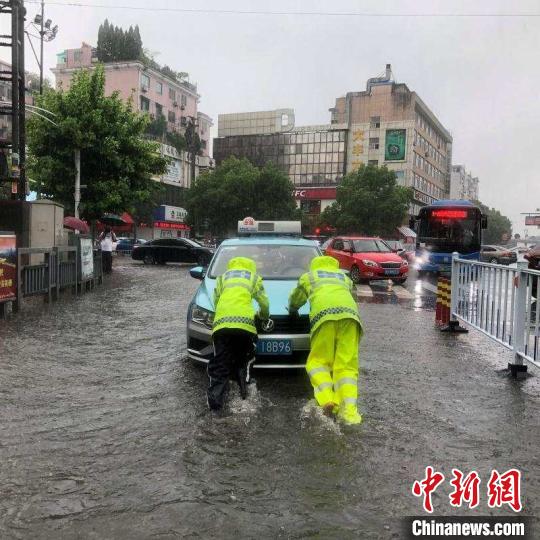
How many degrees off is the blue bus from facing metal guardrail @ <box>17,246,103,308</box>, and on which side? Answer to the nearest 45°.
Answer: approximately 45° to its right

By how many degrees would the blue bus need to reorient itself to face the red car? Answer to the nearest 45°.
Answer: approximately 45° to its right

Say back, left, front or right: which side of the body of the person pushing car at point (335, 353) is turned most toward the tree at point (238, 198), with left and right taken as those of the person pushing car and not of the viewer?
front

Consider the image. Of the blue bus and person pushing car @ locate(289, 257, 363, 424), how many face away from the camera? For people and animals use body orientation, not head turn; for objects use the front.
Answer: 1

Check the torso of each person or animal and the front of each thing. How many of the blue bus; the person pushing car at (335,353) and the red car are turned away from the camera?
1

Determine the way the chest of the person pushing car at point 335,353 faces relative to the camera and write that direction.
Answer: away from the camera

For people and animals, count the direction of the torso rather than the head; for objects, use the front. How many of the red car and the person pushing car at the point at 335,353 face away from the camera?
1

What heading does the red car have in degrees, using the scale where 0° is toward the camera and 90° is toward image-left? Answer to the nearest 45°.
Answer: approximately 315°

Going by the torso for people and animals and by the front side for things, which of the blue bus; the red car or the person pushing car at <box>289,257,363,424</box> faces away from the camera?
the person pushing car

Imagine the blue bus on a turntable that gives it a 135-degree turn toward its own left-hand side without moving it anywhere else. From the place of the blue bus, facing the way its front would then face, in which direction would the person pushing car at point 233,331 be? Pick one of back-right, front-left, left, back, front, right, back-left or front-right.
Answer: back-right

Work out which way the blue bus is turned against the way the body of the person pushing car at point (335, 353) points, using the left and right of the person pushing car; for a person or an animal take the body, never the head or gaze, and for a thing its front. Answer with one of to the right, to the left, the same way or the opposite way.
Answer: the opposite way

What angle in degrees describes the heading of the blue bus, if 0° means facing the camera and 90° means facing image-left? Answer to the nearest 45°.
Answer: approximately 0°

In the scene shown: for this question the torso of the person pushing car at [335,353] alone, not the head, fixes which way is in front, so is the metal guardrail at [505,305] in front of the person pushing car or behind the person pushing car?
in front

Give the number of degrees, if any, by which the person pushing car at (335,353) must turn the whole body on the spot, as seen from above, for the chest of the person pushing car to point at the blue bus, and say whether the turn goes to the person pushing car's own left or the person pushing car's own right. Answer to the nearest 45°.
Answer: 0° — they already face it

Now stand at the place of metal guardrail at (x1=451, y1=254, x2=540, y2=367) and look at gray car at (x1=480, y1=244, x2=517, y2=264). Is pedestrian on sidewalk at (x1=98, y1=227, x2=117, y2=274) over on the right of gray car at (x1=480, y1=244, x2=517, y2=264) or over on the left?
left

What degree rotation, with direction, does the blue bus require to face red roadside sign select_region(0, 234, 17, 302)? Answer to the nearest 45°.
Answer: approximately 45° to its right

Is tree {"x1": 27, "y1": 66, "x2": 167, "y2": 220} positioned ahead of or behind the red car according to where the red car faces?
behind
